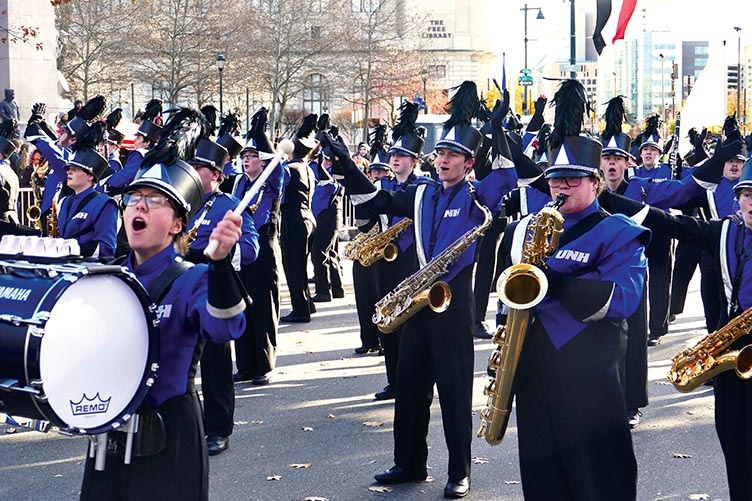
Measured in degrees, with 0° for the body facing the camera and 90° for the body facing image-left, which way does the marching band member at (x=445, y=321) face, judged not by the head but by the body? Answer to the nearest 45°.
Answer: approximately 45°

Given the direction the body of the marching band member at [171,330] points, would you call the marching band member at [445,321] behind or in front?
behind

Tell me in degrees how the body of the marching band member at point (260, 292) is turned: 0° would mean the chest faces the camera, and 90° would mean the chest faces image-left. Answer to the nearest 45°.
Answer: approximately 45°
